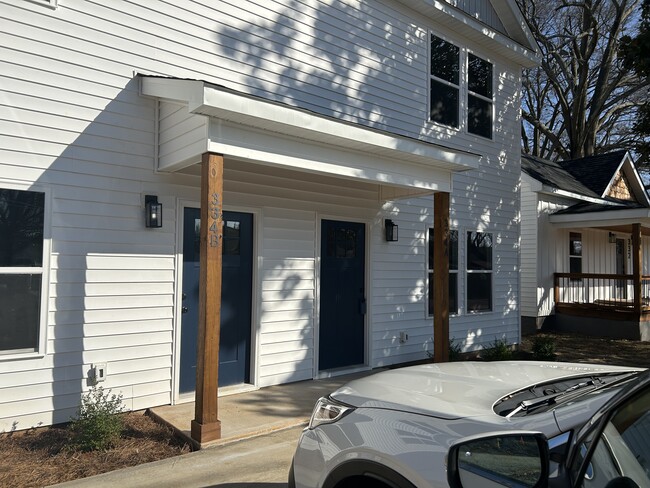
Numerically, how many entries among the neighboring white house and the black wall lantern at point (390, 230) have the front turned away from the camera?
0

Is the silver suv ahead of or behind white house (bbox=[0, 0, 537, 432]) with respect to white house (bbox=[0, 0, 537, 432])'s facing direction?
ahead

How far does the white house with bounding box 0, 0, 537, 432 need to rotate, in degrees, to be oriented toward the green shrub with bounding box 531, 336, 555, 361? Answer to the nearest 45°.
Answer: approximately 90° to its left

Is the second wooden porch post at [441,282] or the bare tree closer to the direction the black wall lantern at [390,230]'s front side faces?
the second wooden porch post

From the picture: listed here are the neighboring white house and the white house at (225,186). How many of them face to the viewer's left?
0

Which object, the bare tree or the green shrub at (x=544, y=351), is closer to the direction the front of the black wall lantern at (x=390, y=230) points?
the green shrub

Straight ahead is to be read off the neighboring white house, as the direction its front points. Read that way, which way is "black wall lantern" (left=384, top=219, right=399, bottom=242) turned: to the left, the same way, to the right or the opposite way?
the same way

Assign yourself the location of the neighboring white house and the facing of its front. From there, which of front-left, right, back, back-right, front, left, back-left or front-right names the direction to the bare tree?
back-left

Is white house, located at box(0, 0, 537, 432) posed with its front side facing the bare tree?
no

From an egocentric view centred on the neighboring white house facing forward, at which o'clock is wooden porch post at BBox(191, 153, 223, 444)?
The wooden porch post is roughly at 2 o'clock from the neighboring white house.

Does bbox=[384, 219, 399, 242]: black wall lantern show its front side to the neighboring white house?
no

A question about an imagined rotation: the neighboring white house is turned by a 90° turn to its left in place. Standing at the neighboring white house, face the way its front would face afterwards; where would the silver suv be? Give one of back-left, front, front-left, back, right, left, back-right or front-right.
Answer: back-right

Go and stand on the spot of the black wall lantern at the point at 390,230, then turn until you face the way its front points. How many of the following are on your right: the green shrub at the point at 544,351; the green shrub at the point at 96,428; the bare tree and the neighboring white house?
1

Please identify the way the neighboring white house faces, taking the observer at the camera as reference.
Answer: facing the viewer and to the right of the viewer

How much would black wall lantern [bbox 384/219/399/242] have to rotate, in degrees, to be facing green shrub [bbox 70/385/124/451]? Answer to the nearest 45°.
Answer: approximately 90° to its right

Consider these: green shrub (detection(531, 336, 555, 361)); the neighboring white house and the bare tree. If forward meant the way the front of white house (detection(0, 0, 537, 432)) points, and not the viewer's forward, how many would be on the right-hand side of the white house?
0

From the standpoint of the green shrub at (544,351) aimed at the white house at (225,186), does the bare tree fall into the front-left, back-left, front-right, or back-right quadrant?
back-right
